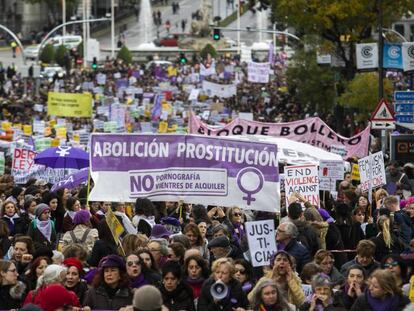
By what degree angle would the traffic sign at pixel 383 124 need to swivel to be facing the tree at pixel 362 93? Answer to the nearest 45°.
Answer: approximately 180°

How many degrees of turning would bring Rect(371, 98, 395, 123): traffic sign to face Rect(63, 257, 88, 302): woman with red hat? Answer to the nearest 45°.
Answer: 0° — it already faces them

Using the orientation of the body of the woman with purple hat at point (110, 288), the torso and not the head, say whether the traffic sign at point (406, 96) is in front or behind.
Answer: behind

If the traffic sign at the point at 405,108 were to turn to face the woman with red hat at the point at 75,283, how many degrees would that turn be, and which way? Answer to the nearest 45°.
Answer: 0° — it already faces them

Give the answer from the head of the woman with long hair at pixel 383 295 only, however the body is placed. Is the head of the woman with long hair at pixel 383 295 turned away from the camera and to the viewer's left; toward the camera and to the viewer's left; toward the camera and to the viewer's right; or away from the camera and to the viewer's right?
toward the camera and to the viewer's left

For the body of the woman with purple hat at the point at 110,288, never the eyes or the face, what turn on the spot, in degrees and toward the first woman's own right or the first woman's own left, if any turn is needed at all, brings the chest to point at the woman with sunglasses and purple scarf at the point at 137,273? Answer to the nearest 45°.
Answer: approximately 135° to the first woman's own left
